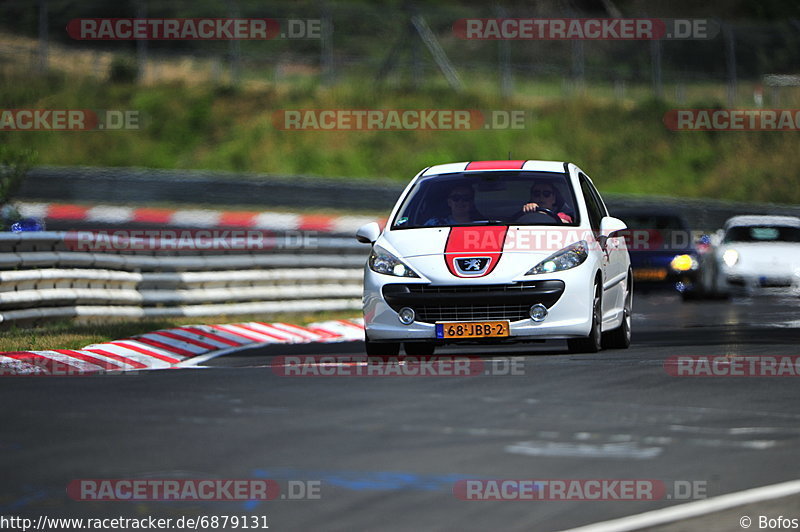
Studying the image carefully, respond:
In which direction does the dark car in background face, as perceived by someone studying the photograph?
facing the viewer

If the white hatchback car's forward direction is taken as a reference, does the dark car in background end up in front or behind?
behind

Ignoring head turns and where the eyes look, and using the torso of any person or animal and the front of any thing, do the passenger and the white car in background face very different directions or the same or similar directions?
same or similar directions

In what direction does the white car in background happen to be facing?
toward the camera

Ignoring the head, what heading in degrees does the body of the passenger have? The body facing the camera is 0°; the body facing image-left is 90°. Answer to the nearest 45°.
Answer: approximately 0°

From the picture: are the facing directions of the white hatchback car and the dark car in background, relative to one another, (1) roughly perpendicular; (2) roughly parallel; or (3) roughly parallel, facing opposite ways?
roughly parallel

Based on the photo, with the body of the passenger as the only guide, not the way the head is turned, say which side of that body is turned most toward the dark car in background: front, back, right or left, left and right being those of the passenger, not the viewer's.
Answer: back

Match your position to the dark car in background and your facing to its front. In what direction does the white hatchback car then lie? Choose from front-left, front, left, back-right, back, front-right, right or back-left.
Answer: front

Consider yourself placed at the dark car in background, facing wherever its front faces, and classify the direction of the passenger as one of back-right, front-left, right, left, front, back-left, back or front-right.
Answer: front

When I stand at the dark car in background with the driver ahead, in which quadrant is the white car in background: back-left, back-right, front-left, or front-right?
back-left

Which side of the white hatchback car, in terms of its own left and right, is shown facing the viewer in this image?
front

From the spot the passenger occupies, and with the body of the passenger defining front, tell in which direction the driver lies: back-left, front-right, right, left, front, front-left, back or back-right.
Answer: left

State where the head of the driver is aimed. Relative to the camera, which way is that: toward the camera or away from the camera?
toward the camera

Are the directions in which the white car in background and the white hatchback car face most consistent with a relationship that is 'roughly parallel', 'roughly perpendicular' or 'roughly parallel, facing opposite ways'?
roughly parallel

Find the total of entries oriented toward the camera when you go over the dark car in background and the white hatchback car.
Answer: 2

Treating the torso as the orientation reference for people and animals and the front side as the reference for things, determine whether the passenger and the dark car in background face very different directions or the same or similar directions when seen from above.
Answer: same or similar directions

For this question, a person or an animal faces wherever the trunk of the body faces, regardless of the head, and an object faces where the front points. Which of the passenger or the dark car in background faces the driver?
the dark car in background

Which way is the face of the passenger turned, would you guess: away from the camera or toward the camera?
toward the camera
